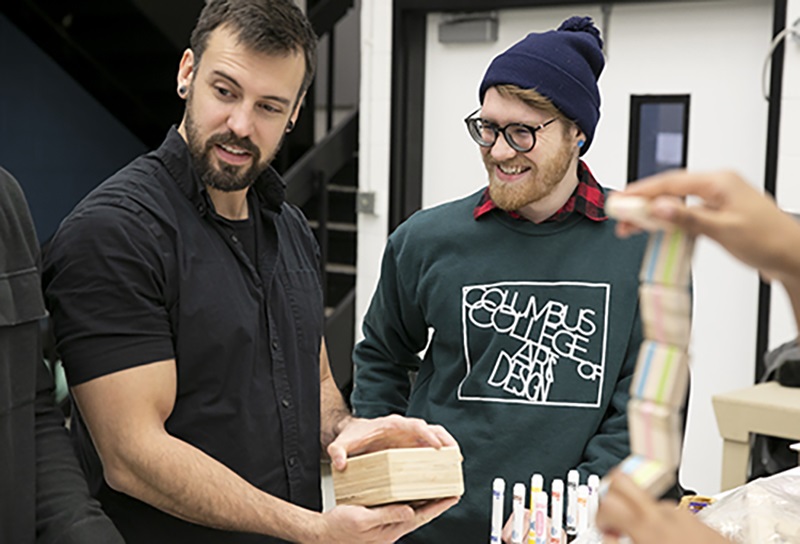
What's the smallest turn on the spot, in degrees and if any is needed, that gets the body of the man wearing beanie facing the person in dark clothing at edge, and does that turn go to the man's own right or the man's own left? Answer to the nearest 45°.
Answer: approximately 45° to the man's own right

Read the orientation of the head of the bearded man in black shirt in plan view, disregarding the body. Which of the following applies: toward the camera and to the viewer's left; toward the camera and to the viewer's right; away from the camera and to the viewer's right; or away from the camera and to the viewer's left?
toward the camera and to the viewer's right

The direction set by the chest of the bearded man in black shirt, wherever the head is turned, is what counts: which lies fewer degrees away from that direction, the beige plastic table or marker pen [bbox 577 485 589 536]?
the marker pen

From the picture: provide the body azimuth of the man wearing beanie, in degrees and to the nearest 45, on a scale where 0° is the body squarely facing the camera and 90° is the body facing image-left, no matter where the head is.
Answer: approximately 0°

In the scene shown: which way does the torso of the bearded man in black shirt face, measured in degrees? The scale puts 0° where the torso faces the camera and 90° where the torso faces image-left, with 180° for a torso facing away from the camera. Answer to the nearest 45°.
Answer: approximately 315°
